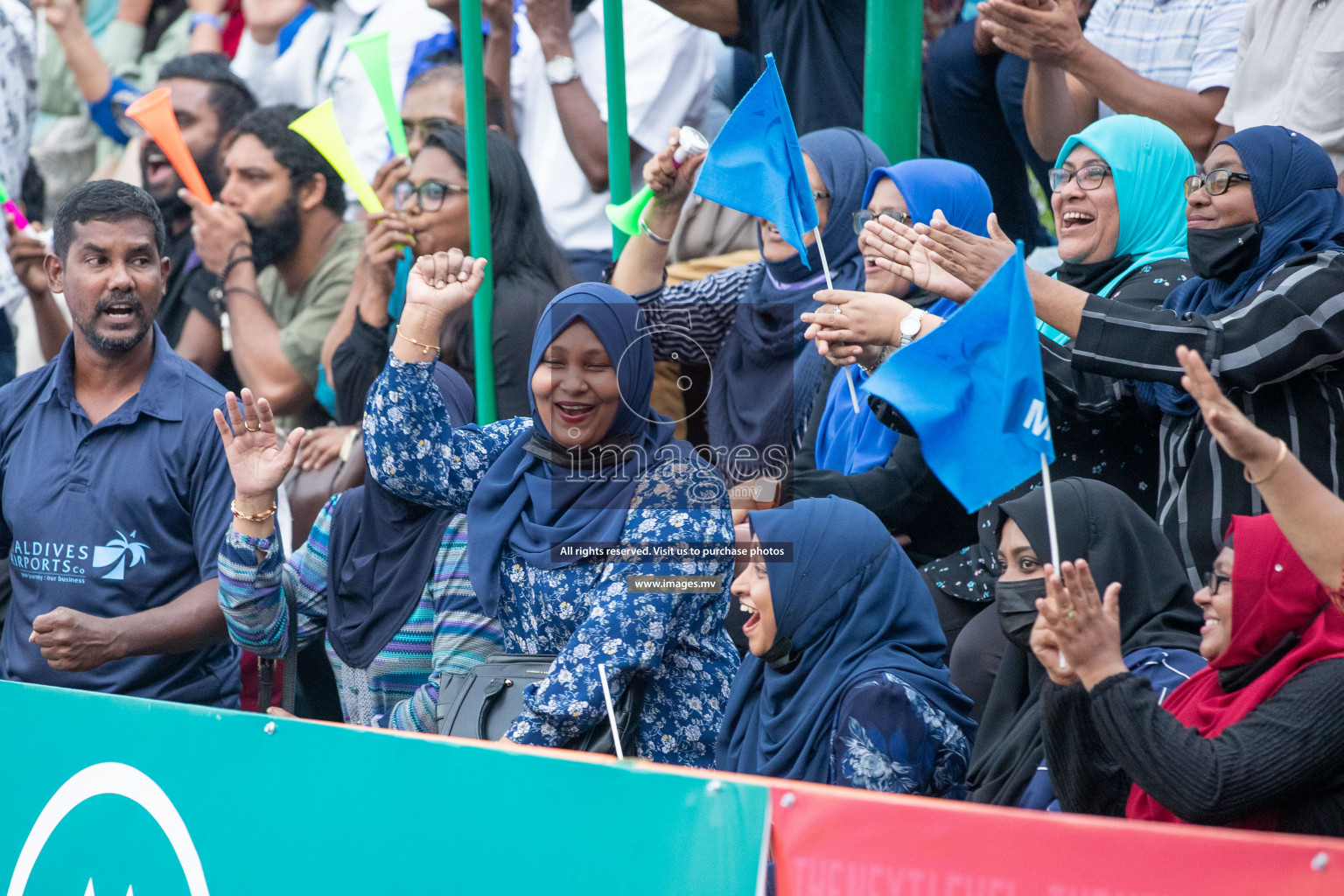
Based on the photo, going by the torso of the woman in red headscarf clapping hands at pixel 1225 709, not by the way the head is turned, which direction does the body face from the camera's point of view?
to the viewer's left

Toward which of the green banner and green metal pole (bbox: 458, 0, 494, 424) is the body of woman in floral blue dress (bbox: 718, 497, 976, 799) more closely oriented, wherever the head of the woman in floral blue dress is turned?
the green banner

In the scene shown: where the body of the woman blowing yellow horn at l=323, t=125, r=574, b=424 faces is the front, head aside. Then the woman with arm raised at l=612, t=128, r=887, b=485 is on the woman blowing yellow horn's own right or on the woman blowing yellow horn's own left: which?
on the woman blowing yellow horn's own left

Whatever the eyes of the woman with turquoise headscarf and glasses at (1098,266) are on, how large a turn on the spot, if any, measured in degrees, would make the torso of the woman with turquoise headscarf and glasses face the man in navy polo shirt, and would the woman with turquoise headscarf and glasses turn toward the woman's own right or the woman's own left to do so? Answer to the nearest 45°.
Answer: approximately 45° to the woman's own right

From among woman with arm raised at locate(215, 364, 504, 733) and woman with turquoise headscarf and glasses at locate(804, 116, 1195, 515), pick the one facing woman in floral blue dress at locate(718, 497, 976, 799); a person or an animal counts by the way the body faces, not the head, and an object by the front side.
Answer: woman with turquoise headscarf and glasses at locate(804, 116, 1195, 515)

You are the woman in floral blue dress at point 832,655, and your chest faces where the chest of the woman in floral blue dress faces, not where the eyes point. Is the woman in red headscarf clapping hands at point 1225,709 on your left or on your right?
on your left

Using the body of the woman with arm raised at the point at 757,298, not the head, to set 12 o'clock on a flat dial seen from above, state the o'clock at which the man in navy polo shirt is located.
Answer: The man in navy polo shirt is roughly at 1 o'clock from the woman with arm raised.
